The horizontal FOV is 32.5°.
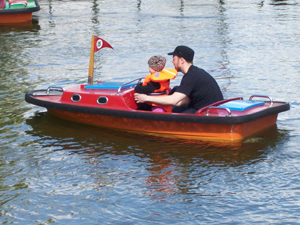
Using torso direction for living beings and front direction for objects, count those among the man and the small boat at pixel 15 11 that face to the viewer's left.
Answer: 2

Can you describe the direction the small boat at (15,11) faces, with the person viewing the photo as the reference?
facing to the left of the viewer

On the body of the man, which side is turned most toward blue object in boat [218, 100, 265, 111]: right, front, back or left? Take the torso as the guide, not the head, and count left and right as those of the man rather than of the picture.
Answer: back

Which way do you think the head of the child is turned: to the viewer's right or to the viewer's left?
to the viewer's left

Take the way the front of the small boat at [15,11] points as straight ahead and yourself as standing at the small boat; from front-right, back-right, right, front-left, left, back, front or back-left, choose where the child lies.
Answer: left

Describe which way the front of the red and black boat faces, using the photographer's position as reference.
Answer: facing away from the viewer and to the left of the viewer

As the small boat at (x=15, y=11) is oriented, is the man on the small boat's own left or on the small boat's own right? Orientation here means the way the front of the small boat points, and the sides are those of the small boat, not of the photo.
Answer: on the small boat's own left

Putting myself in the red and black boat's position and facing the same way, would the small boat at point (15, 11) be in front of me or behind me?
in front

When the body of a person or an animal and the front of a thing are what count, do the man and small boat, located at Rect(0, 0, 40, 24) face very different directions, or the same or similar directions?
same or similar directions

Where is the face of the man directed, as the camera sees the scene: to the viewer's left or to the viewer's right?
to the viewer's left

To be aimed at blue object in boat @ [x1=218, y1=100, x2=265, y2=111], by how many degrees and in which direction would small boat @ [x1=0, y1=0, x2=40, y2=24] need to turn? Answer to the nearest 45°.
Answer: approximately 90° to its left

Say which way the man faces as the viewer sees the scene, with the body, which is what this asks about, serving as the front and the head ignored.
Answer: to the viewer's left
